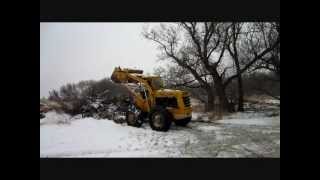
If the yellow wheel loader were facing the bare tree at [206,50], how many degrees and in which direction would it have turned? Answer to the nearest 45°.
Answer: approximately 135° to its right

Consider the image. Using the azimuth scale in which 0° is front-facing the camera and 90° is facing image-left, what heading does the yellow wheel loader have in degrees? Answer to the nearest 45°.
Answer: approximately 135°
